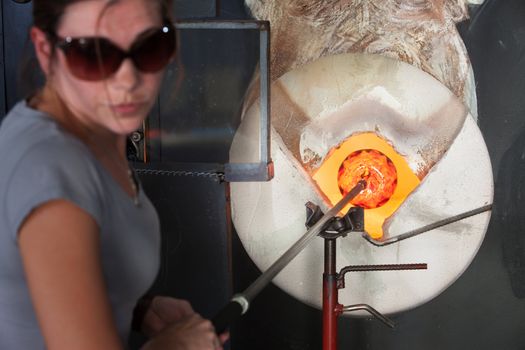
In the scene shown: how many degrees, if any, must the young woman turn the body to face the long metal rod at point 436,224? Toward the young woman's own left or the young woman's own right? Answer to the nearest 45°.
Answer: approximately 45° to the young woman's own left

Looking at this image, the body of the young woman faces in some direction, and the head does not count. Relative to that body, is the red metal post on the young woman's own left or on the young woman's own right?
on the young woman's own left

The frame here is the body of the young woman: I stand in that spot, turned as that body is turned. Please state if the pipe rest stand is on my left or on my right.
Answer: on my left

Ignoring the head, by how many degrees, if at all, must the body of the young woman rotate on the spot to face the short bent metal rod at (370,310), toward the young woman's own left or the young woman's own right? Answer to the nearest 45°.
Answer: approximately 45° to the young woman's own left

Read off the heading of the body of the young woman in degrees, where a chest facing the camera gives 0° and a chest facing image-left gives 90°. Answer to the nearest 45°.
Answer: approximately 270°

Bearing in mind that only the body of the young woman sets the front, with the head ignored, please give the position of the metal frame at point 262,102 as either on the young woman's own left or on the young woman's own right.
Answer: on the young woman's own left
